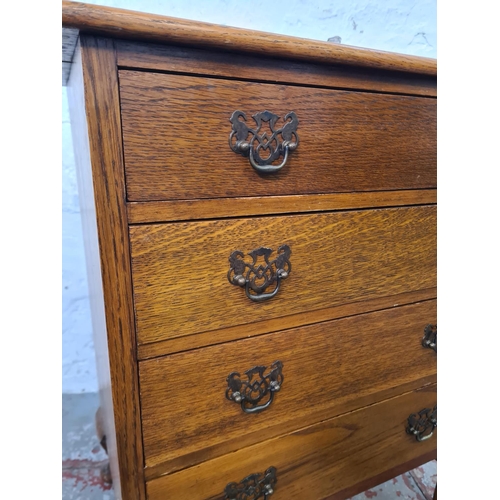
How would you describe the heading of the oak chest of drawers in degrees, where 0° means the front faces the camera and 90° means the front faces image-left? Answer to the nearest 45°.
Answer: approximately 315°
